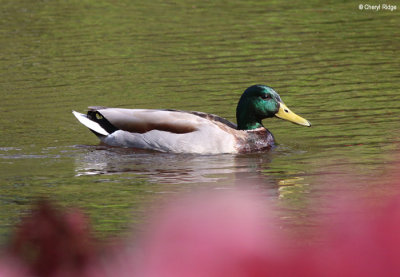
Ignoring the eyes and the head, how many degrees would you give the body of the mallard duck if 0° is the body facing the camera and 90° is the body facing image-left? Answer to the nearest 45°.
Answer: approximately 270°
